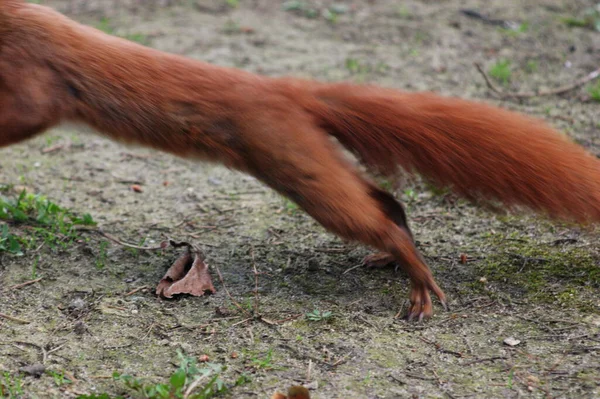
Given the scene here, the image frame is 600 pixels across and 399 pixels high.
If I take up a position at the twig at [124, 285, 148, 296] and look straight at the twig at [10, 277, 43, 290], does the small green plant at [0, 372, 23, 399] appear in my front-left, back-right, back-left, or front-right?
front-left

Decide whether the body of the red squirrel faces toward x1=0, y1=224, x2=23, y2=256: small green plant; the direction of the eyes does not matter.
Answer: yes

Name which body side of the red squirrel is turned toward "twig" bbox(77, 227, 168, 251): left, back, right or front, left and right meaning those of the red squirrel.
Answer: front

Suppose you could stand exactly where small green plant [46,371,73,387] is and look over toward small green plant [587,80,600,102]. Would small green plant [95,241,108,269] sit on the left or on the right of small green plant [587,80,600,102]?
left

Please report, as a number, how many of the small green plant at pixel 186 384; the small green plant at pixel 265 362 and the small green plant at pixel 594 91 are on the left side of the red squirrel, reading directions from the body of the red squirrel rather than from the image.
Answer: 2

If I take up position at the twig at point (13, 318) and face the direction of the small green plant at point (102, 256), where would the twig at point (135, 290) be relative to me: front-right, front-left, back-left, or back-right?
front-right

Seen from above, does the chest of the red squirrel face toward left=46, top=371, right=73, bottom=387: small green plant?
no

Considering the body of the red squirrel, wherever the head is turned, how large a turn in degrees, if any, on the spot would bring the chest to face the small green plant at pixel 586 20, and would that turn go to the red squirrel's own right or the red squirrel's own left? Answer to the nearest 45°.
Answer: approximately 135° to the red squirrel's own right

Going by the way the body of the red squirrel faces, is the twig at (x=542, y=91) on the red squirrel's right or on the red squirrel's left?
on the red squirrel's right

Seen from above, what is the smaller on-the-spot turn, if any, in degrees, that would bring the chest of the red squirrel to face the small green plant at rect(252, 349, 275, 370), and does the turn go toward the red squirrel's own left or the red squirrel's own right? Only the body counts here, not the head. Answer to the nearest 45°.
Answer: approximately 90° to the red squirrel's own left

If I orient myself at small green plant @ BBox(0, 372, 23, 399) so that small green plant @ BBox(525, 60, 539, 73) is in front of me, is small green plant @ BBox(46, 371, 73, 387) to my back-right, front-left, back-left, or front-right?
front-right

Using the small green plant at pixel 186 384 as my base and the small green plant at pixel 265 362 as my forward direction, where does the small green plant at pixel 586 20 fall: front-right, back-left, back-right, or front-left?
front-left

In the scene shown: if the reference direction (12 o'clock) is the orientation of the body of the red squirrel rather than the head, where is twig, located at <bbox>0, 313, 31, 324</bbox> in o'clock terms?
The twig is roughly at 11 o'clock from the red squirrel.

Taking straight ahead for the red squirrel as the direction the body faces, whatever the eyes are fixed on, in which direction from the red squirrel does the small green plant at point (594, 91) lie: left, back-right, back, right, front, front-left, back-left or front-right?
back-right

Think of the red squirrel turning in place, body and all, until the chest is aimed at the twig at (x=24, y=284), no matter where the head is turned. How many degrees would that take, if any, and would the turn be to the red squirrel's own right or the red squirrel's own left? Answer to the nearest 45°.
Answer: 0° — it already faces it

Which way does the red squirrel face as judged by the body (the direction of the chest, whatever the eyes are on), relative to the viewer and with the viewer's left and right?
facing to the left of the viewer
